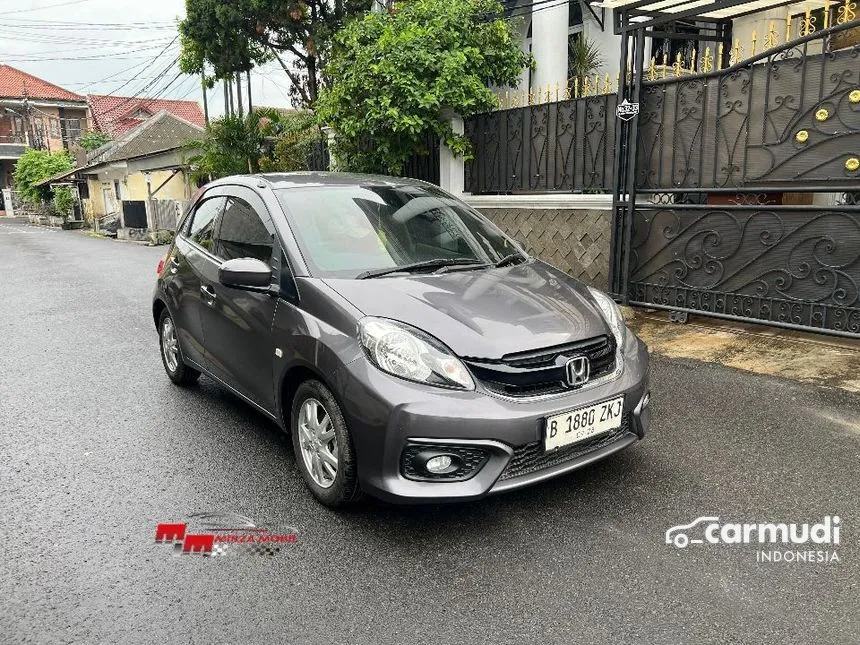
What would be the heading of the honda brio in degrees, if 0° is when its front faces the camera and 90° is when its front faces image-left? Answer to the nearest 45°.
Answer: approximately 315°

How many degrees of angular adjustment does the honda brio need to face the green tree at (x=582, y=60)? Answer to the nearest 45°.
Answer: approximately 135° to its left

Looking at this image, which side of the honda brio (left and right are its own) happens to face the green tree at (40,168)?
back

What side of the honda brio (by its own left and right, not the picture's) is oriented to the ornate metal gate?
left

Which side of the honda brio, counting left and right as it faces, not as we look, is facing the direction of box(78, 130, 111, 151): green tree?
back

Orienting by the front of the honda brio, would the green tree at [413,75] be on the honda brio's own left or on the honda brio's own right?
on the honda brio's own left

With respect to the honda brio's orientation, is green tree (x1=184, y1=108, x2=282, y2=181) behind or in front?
behind

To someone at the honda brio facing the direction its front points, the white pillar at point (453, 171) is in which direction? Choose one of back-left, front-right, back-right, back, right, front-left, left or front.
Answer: back-left

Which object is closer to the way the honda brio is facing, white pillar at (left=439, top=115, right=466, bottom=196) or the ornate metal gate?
the ornate metal gate
